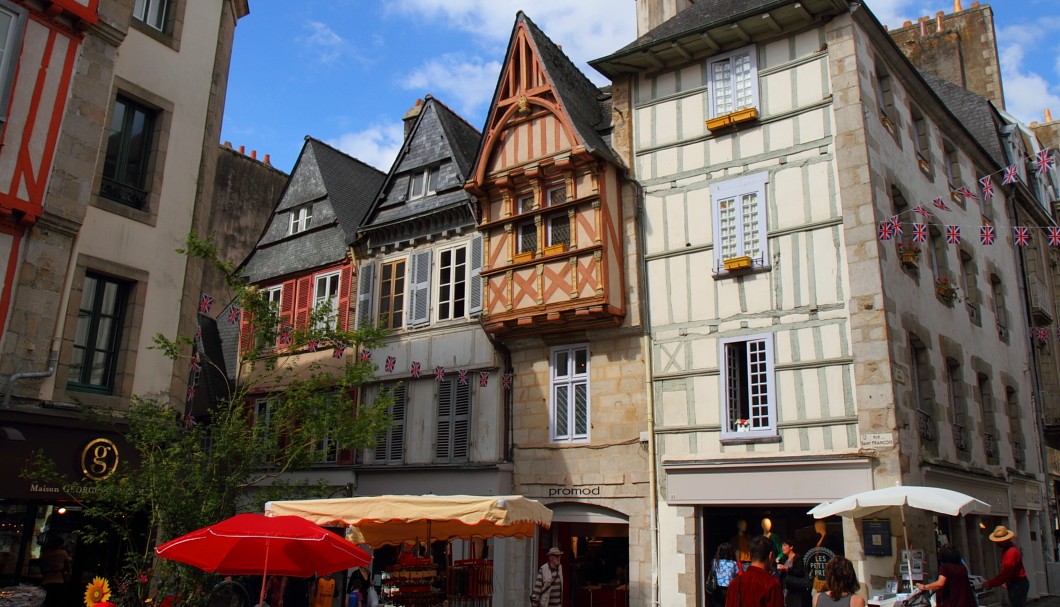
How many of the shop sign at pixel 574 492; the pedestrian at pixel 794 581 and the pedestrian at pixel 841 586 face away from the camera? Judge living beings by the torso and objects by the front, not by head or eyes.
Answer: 1

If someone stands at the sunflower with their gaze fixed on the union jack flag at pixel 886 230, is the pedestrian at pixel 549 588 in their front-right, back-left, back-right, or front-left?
front-left

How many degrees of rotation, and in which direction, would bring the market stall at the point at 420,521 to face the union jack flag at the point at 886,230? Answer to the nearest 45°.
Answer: approximately 90° to its left

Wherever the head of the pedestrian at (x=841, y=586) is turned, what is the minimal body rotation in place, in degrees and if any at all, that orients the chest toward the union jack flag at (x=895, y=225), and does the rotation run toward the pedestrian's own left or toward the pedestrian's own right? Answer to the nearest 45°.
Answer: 0° — they already face it

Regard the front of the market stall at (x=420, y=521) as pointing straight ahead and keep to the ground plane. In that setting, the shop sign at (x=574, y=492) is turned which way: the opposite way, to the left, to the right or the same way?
the same way

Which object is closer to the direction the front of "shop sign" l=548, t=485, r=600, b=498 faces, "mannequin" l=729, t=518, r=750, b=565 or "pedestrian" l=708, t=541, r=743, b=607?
the pedestrian

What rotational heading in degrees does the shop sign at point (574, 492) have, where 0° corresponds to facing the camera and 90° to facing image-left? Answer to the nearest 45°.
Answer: approximately 0°

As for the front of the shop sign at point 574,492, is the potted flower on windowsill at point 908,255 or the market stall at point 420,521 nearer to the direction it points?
the market stall

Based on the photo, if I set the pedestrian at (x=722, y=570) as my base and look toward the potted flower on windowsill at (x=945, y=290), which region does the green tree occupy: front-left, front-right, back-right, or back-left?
back-left

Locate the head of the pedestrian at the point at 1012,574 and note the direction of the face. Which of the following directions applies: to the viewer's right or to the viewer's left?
to the viewer's left

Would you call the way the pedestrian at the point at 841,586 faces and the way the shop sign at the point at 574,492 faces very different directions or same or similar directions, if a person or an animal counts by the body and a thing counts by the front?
very different directions

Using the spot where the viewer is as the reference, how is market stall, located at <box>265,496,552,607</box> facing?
facing the viewer

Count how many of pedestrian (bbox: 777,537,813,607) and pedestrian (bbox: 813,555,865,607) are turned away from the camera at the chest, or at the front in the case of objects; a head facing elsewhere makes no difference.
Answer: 1

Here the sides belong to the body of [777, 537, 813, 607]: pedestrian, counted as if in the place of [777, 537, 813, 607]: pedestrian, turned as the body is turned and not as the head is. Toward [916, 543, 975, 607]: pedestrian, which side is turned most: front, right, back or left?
left

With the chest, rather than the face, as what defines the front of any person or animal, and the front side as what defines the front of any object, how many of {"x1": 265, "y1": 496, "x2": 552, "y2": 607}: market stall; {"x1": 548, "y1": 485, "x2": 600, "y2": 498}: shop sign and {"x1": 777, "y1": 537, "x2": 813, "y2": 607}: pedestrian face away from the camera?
0

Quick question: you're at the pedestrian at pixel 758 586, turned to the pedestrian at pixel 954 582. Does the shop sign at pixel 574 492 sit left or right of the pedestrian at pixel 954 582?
left

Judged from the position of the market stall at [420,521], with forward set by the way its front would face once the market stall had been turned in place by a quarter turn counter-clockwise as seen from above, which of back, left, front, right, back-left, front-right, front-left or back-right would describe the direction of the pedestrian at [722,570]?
front

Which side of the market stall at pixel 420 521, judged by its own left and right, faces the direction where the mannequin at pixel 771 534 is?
left

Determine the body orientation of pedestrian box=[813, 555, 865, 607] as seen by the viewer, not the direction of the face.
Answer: away from the camera
